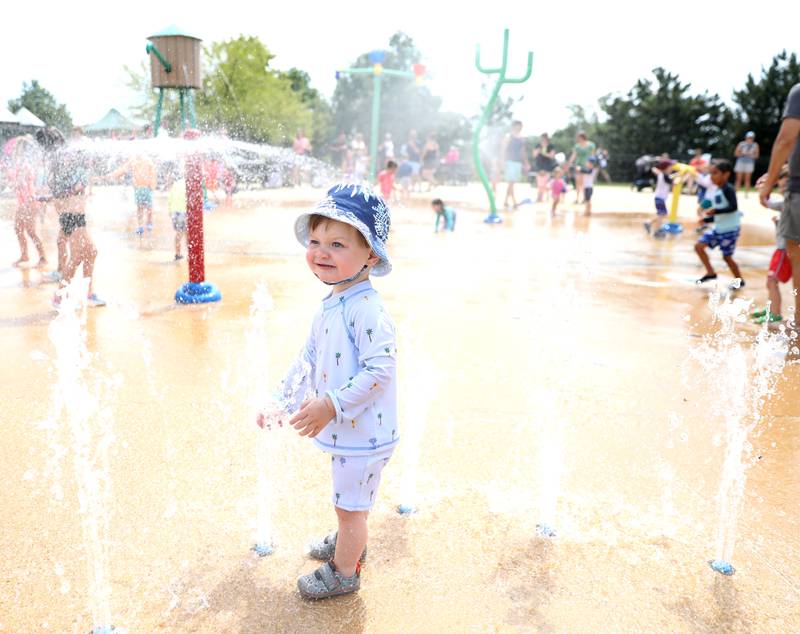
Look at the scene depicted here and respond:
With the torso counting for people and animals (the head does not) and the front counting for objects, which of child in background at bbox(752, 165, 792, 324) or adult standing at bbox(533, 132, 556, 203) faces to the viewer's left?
the child in background

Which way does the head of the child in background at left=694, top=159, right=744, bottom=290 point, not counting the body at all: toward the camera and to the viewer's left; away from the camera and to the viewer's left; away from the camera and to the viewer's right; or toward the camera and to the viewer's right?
toward the camera and to the viewer's left

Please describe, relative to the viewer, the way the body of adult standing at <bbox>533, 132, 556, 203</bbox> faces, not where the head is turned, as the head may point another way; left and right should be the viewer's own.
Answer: facing the viewer

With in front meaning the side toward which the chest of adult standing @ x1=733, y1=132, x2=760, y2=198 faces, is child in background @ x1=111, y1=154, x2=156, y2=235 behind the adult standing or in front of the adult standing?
in front

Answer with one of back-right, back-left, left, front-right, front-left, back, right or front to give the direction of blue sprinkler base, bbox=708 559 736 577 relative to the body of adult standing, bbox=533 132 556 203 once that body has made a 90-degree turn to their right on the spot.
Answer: left

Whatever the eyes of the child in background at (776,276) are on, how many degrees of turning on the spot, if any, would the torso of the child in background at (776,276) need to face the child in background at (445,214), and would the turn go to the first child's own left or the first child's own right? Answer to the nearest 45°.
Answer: approximately 45° to the first child's own right

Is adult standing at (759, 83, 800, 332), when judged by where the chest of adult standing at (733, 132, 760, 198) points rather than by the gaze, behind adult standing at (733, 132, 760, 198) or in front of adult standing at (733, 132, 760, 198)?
in front

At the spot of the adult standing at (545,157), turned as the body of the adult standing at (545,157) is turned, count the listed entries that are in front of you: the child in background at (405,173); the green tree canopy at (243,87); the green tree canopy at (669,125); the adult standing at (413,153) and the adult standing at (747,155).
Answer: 0

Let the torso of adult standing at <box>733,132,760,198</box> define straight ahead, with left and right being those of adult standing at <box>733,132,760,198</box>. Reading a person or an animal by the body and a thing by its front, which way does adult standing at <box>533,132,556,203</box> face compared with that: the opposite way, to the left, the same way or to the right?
the same way

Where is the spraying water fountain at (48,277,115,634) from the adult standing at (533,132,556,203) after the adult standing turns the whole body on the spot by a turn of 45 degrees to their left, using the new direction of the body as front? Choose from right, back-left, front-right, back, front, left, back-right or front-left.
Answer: front-right

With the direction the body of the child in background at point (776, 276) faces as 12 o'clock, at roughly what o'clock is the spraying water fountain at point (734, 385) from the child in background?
The spraying water fountain is roughly at 9 o'clock from the child in background.

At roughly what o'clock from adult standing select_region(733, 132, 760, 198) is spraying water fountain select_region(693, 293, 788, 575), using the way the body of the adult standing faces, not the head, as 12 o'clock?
The spraying water fountain is roughly at 12 o'clock from the adult standing.

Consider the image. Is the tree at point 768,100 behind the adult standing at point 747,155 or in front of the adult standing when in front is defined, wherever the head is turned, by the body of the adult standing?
behind

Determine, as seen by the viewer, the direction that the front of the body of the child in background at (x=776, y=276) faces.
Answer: to the viewer's left

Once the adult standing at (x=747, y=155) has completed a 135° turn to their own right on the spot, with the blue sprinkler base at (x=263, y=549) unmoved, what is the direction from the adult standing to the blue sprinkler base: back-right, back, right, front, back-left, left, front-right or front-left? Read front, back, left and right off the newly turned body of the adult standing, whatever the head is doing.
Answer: back-left

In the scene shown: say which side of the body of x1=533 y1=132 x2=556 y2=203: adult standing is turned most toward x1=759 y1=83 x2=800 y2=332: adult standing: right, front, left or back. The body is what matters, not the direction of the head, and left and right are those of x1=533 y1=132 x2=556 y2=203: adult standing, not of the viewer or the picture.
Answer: front

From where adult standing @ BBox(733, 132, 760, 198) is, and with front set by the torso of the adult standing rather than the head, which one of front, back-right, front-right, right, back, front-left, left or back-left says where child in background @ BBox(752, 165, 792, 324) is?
front

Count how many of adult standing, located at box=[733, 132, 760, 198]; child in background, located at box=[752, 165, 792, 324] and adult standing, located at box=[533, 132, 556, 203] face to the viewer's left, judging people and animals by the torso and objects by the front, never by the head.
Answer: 1

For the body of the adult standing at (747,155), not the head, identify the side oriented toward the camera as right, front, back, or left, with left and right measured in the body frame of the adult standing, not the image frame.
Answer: front
